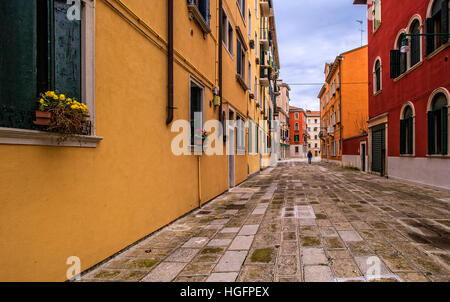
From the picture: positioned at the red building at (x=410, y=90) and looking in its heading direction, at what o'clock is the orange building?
The orange building is roughly at 4 o'clock from the red building.

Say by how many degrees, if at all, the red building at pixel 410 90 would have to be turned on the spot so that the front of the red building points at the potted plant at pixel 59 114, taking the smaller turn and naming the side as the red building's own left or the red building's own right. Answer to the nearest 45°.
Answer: approximately 45° to the red building's own left

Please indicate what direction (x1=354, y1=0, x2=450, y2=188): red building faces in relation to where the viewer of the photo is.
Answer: facing the viewer and to the left of the viewer

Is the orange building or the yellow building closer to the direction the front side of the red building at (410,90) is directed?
the yellow building

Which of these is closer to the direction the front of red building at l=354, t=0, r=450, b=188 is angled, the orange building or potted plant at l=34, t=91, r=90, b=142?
the potted plant
